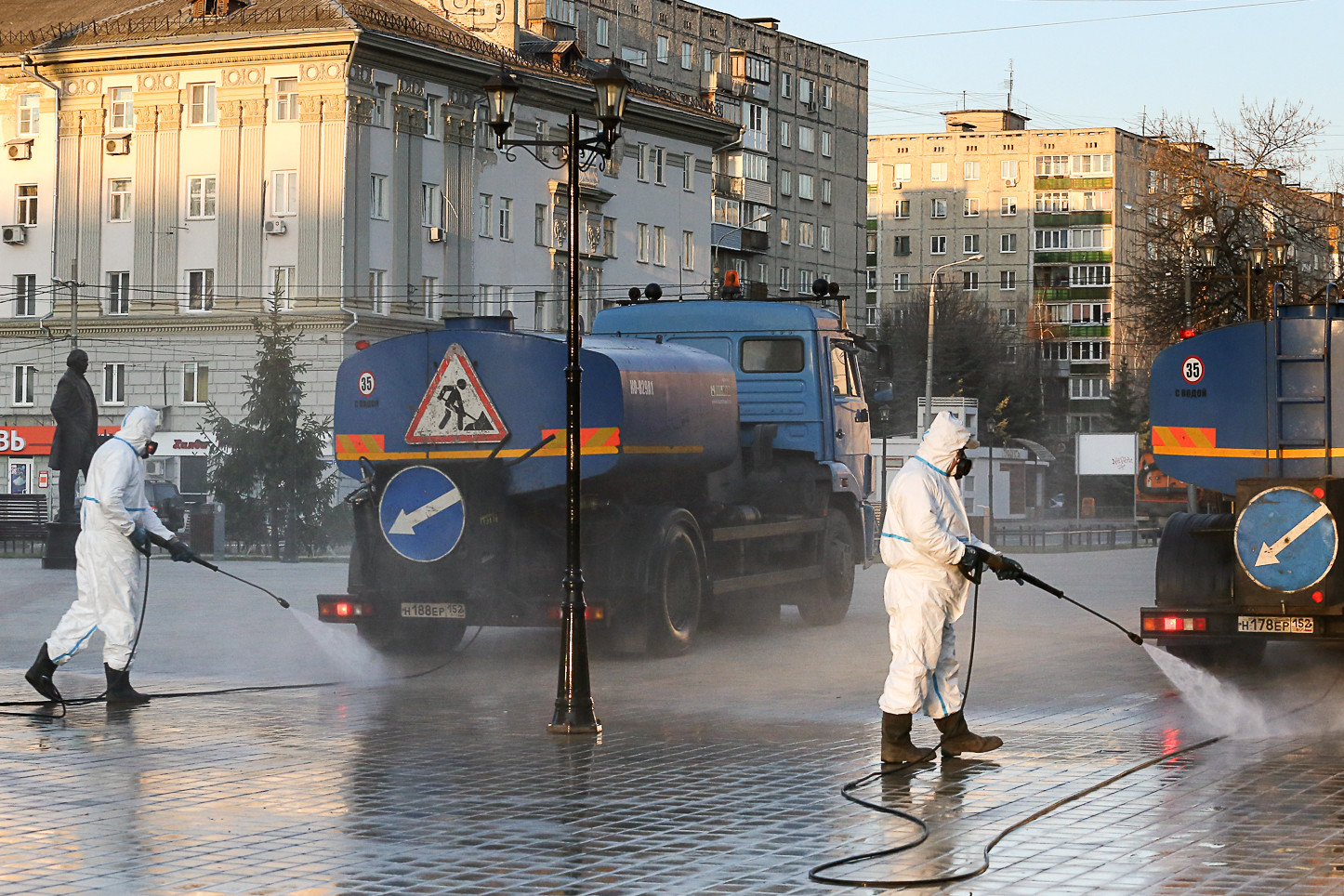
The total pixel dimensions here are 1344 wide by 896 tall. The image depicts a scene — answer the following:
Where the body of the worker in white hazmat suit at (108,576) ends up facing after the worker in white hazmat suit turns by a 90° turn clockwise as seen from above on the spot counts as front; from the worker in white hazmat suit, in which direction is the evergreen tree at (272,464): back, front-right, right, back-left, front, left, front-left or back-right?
back

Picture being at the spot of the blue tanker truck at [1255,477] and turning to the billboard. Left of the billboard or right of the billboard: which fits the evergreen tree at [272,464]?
left

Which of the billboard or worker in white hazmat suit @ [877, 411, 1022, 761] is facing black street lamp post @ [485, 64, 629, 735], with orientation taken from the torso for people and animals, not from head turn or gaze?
the billboard

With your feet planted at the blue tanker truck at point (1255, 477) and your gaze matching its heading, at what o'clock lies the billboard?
The billboard is roughly at 12 o'clock from the blue tanker truck.

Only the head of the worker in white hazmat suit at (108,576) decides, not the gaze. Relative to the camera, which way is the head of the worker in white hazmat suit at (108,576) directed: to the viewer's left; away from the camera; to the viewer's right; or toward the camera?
to the viewer's right

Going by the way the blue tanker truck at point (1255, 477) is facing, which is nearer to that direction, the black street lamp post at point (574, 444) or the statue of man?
the statue of man

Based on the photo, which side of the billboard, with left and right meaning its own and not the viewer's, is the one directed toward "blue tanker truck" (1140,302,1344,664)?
front

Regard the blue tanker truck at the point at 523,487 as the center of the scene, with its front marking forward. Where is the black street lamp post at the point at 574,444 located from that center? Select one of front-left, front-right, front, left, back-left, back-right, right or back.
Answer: back-right

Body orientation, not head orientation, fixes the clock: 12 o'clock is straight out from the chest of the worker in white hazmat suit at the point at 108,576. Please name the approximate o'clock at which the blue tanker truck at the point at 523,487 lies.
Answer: The blue tanker truck is roughly at 11 o'clock from the worker in white hazmat suit.

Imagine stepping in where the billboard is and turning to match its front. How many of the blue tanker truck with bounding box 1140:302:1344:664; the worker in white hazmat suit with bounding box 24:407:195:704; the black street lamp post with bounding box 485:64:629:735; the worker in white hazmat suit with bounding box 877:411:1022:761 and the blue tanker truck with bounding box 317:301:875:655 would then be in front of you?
5

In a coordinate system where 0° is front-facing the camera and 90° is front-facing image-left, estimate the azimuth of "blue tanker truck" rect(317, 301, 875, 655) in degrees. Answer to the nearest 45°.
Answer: approximately 225°

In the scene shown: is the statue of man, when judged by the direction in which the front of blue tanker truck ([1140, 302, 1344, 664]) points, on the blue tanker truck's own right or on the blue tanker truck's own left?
on the blue tanker truck's own left

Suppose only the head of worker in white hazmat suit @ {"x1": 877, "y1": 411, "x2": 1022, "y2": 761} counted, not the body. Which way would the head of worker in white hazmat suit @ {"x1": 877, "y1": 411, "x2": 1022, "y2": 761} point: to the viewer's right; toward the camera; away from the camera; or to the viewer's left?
to the viewer's right

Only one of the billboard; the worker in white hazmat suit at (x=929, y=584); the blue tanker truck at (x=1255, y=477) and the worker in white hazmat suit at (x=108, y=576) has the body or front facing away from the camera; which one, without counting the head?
the blue tanker truck

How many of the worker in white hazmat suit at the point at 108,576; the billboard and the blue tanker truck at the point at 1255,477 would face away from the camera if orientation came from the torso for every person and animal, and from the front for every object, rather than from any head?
1

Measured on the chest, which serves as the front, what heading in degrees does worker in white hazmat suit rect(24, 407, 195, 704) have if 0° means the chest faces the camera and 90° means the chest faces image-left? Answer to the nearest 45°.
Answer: approximately 270°
